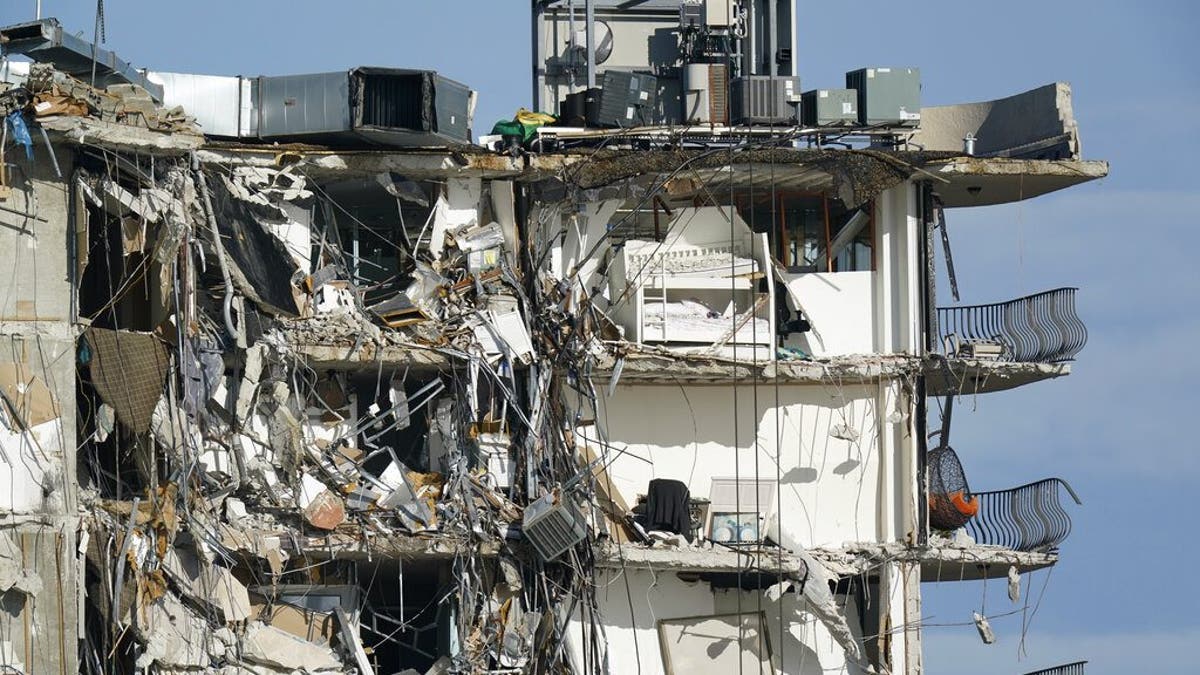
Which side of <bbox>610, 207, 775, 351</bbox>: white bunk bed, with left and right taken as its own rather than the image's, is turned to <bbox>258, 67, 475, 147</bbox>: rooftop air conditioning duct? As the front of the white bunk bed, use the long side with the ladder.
right

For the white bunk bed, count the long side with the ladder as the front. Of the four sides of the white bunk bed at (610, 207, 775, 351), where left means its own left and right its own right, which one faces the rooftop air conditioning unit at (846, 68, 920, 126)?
left

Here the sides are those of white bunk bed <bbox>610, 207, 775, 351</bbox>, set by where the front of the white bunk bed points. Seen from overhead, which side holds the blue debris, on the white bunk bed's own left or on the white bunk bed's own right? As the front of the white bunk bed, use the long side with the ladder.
on the white bunk bed's own right

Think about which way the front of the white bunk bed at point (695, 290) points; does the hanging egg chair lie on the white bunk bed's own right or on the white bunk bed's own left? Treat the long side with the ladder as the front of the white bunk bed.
on the white bunk bed's own left

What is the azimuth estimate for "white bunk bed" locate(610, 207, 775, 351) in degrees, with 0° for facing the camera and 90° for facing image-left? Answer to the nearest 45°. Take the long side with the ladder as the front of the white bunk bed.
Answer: approximately 0°

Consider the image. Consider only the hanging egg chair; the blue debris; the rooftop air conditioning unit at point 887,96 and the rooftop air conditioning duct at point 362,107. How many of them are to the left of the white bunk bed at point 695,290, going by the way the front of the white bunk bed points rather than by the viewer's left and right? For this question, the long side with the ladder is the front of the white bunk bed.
2
